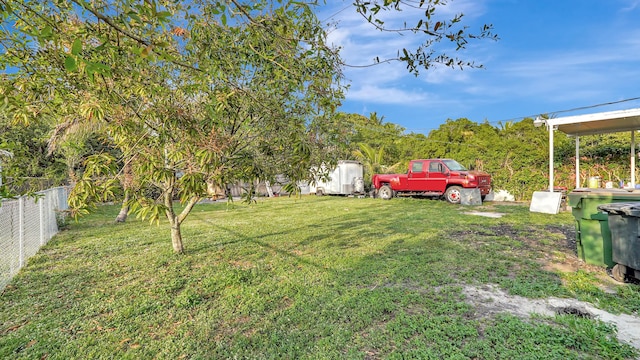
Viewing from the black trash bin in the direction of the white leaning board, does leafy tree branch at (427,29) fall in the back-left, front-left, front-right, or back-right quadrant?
back-left

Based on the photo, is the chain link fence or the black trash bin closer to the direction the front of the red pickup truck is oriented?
the black trash bin

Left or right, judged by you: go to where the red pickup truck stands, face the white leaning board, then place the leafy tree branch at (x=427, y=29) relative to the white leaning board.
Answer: right

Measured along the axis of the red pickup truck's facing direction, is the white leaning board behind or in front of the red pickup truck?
in front

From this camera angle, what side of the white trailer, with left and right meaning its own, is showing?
right

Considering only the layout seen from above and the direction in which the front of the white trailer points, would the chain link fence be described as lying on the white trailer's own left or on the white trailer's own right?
on the white trailer's own right

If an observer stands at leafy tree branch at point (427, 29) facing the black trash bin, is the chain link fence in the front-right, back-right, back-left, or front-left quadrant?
back-left

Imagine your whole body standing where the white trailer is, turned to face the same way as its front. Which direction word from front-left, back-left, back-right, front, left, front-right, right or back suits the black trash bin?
front-right

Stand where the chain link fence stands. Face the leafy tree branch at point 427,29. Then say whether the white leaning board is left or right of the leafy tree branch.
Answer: left

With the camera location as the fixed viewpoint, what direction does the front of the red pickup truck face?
facing the viewer and to the right of the viewer
